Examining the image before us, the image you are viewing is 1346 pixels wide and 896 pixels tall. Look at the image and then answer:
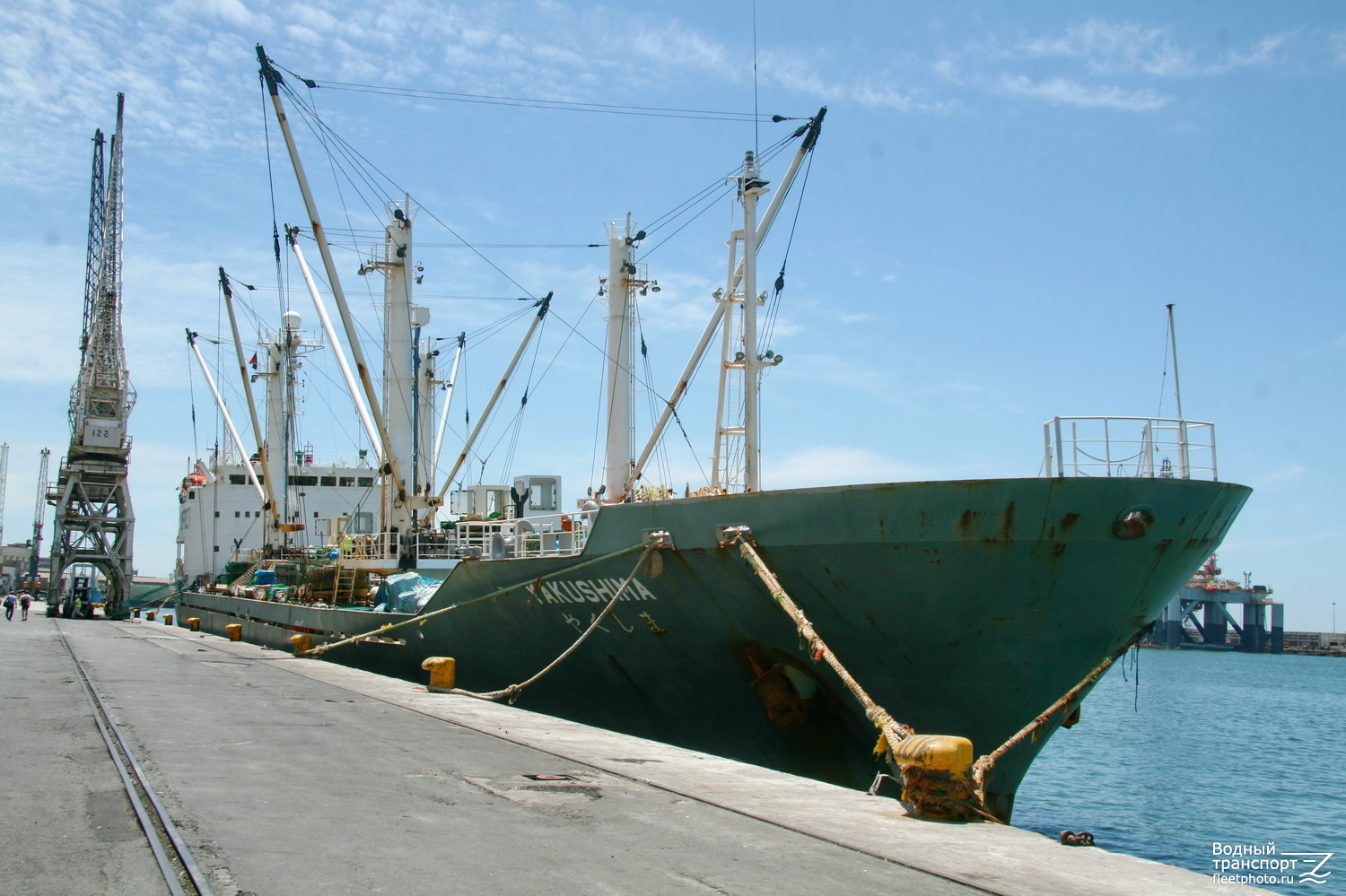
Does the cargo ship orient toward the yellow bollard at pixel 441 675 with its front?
no

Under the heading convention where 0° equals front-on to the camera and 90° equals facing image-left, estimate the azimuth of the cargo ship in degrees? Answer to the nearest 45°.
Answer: approximately 315°

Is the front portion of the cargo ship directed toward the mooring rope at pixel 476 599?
no
